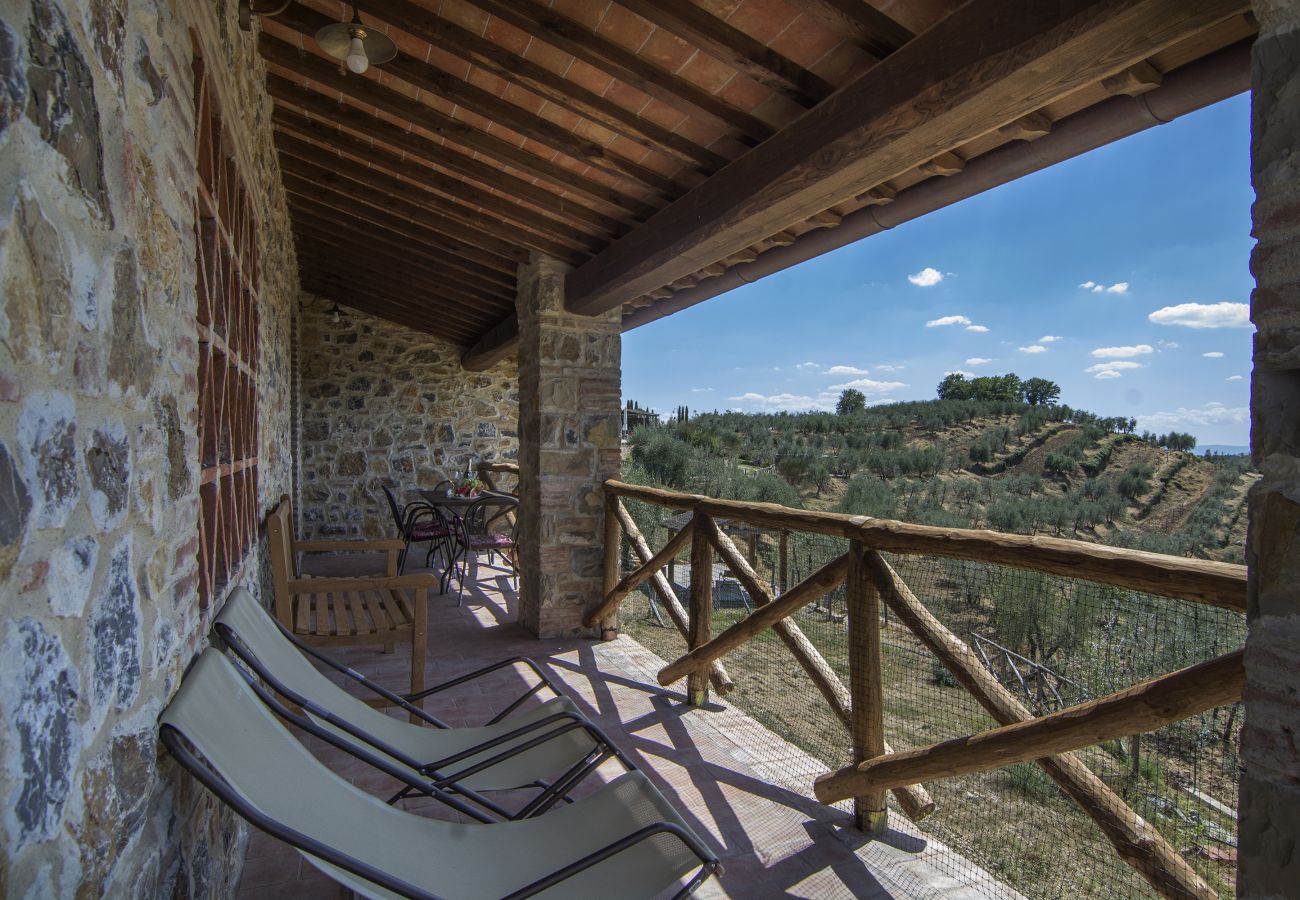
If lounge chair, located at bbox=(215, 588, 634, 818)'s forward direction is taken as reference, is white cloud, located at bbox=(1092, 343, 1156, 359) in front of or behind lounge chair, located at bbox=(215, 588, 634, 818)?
in front

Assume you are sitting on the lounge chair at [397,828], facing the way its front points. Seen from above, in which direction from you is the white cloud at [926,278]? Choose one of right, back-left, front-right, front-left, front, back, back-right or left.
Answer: front-left

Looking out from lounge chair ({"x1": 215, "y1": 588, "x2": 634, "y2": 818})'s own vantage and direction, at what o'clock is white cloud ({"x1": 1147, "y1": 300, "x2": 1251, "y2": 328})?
The white cloud is roughly at 11 o'clock from the lounge chair.

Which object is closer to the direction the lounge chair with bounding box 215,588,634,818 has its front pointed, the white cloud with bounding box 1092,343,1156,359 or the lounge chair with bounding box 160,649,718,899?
the white cloud

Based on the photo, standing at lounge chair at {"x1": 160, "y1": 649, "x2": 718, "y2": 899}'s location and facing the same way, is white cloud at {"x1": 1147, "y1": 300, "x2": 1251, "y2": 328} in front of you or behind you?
in front

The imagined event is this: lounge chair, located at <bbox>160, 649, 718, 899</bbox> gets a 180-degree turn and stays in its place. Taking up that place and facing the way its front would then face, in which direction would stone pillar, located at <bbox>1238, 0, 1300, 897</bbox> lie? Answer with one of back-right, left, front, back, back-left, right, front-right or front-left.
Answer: back-left

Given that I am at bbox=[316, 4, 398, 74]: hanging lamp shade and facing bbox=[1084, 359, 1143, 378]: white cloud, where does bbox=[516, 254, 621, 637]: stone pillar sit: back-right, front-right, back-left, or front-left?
front-left

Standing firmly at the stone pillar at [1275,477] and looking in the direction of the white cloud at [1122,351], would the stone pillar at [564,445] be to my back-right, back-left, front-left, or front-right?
front-left

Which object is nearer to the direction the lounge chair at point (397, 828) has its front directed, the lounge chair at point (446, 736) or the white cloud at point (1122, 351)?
the white cloud

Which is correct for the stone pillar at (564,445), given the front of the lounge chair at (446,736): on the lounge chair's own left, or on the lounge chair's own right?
on the lounge chair's own left

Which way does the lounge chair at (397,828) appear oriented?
to the viewer's right

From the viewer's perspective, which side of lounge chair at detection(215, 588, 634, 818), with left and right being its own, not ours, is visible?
right

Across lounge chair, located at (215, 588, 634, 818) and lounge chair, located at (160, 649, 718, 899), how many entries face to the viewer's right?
2
